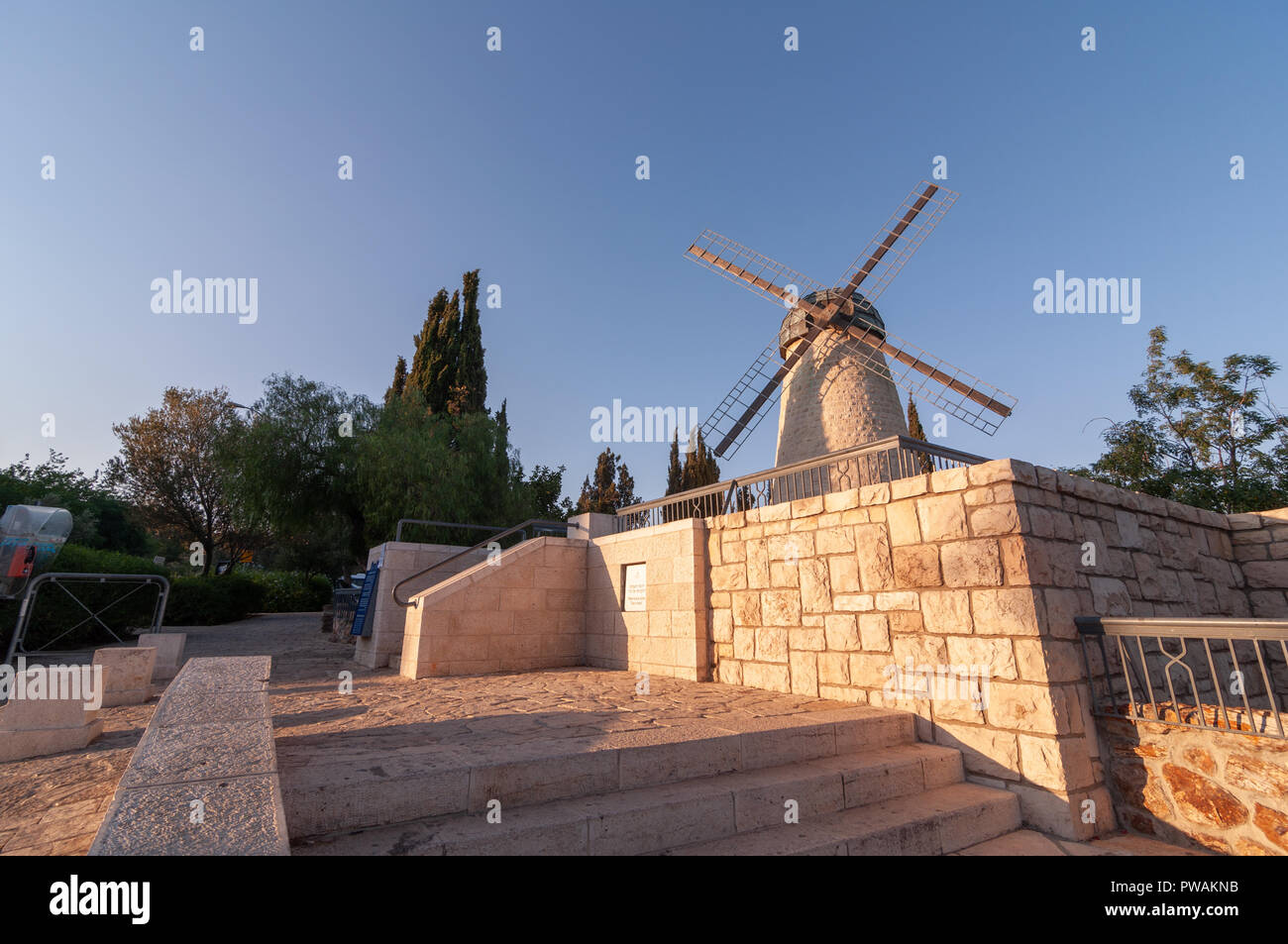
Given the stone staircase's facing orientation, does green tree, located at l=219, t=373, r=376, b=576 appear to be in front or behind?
behind

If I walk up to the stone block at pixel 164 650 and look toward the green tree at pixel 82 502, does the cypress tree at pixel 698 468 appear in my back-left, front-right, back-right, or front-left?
front-right

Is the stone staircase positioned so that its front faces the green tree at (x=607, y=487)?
no

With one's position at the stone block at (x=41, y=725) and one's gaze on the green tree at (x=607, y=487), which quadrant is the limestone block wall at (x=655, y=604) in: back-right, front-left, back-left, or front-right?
front-right

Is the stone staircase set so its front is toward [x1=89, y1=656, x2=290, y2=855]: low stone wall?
no

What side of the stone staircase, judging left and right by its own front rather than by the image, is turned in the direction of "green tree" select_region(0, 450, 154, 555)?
back

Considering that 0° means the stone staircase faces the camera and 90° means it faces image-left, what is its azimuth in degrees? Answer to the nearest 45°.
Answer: approximately 315°

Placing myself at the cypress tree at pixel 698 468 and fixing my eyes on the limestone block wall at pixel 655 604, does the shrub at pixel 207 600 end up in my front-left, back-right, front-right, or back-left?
front-right

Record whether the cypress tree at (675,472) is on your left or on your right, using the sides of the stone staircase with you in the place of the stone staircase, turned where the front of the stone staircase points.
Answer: on your left

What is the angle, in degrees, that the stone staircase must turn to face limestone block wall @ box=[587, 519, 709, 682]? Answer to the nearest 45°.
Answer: approximately 135° to its left

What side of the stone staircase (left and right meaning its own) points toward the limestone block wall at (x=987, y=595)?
left

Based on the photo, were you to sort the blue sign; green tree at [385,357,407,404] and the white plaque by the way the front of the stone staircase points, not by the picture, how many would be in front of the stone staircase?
0

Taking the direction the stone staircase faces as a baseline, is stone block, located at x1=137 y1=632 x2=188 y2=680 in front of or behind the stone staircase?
behind

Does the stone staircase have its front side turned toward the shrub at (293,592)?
no
